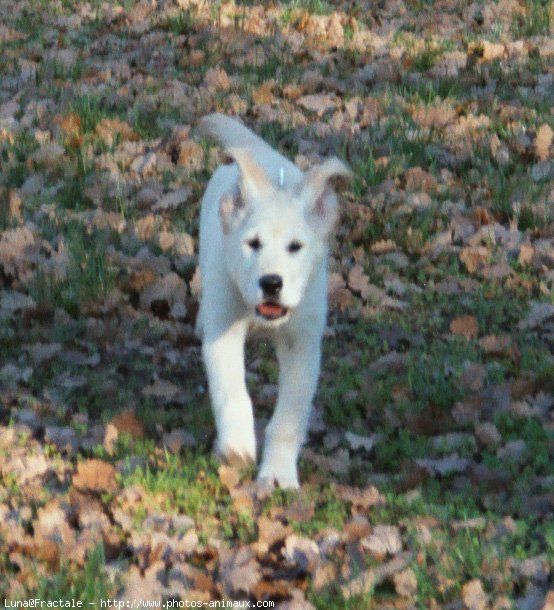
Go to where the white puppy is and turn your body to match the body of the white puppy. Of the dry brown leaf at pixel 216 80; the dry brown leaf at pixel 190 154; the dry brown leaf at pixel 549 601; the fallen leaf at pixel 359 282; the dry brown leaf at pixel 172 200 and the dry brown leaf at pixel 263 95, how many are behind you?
5

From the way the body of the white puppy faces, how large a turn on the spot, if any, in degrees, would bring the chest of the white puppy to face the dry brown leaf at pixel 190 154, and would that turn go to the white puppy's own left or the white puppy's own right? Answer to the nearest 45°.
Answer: approximately 180°

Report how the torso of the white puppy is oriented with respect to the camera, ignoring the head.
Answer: toward the camera

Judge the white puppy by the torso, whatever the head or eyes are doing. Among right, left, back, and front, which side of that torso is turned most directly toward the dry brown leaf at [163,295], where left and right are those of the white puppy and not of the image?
back

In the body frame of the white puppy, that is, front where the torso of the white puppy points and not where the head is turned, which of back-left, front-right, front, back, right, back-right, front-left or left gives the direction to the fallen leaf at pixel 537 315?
back-left

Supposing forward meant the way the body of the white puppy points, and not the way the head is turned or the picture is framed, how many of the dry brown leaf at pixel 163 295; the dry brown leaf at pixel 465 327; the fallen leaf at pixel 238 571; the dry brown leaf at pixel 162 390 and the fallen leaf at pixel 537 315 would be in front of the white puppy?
1

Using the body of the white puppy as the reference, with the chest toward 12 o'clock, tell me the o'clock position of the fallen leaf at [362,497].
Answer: The fallen leaf is roughly at 11 o'clock from the white puppy.

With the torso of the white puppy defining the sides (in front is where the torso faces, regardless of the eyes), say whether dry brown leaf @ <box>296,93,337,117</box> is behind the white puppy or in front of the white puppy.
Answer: behind

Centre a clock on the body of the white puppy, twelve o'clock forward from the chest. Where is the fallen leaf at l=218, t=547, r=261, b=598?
The fallen leaf is roughly at 12 o'clock from the white puppy.

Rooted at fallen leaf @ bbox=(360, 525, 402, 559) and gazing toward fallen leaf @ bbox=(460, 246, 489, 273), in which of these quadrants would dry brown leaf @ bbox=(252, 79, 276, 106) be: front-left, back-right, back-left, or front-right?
front-left

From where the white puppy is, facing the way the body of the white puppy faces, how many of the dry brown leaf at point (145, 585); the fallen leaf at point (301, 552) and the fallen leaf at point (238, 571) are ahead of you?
3

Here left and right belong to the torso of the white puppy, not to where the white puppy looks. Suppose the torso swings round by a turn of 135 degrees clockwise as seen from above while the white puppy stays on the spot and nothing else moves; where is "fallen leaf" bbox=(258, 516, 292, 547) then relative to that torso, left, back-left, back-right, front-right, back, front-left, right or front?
back-left

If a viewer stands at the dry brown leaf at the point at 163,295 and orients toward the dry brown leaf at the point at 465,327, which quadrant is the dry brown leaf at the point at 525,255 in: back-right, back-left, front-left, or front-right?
front-left

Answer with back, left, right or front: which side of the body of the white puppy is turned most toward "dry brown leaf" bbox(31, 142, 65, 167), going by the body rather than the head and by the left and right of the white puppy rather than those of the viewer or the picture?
back

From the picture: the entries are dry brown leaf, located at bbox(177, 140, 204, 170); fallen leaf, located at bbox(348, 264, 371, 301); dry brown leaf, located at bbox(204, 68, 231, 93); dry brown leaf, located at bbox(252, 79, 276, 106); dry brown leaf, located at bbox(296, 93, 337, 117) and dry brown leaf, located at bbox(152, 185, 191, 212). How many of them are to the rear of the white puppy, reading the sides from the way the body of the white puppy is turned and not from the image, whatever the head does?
6

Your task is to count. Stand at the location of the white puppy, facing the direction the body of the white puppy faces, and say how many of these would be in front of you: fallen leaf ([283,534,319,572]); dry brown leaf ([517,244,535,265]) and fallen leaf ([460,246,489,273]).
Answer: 1

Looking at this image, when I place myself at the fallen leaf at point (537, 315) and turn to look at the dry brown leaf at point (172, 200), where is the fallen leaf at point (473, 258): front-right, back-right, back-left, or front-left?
front-right

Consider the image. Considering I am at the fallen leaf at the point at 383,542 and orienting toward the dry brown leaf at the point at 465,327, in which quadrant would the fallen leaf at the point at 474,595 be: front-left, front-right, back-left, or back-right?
back-right

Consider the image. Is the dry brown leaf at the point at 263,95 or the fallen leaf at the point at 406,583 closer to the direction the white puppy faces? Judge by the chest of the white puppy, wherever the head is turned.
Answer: the fallen leaf

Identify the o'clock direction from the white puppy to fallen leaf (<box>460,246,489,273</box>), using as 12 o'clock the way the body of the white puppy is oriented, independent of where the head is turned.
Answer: The fallen leaf is roughly at 7 o'clock from the white puppy.

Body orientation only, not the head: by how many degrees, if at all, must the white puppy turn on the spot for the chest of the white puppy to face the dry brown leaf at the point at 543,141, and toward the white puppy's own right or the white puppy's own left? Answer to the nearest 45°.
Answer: approximately 135° to the white puppy's own left
